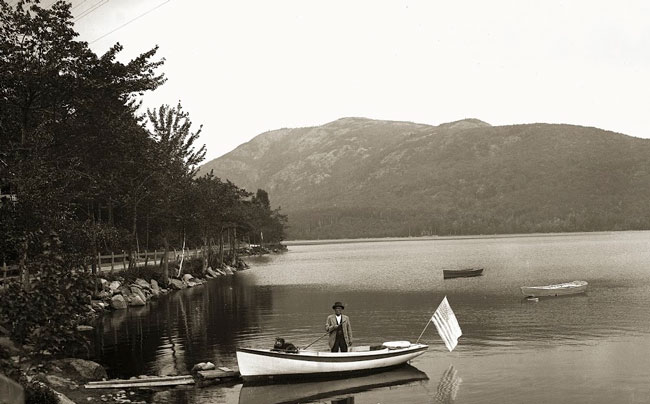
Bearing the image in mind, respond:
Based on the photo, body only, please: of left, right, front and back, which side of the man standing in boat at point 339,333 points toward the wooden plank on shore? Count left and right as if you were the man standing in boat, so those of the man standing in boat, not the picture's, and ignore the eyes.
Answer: right

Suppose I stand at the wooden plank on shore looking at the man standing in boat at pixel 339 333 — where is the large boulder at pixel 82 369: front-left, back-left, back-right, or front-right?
back-left

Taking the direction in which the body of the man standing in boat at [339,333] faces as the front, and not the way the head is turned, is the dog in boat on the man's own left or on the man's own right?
on the man's own right

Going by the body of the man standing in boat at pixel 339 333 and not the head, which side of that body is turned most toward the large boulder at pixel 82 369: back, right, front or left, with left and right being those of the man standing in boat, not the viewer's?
right

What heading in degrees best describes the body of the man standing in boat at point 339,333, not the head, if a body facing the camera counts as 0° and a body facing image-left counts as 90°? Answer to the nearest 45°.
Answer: approximately 0°
